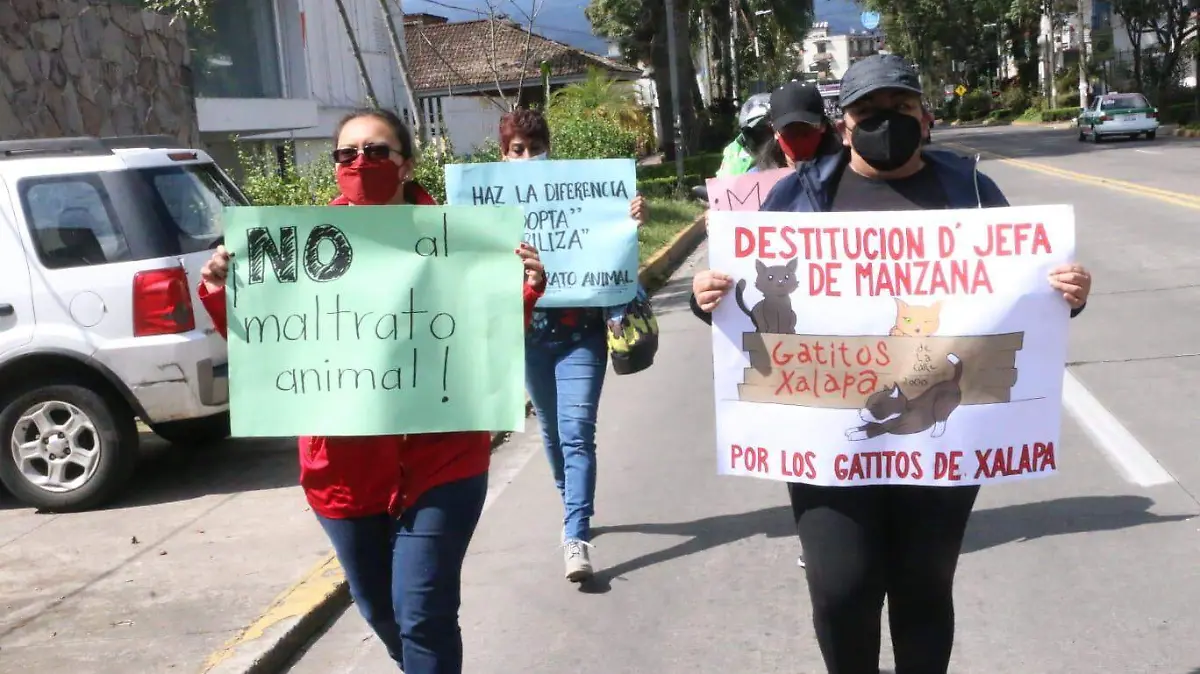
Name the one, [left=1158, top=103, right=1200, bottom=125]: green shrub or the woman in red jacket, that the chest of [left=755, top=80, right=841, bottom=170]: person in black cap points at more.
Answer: the woman in red jacket

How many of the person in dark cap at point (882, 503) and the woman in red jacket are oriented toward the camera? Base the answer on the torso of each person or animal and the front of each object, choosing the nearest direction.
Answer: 2

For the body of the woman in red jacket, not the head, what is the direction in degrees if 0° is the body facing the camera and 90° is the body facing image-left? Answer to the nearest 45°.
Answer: approximately 0°

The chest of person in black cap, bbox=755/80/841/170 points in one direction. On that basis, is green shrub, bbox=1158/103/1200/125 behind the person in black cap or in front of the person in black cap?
behind

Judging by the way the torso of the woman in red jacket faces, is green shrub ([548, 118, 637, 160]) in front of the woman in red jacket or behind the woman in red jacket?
behind

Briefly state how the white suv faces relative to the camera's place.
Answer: facing away from the viewer and to the left of the viewer

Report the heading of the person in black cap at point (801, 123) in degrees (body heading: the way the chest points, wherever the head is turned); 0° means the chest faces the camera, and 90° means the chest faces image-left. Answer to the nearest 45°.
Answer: approximately 0°
